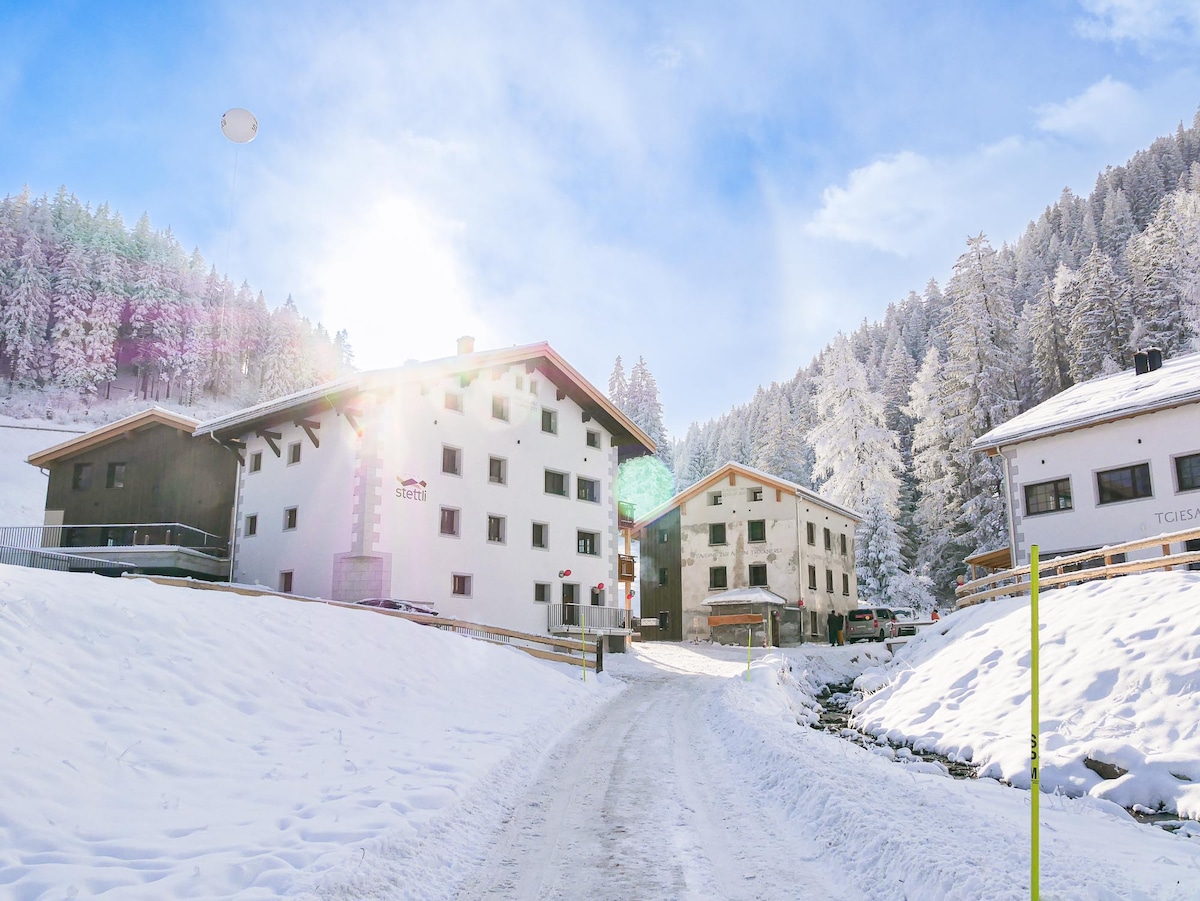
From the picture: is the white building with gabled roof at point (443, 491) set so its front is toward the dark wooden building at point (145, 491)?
no

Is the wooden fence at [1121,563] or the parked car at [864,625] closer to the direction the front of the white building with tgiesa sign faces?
the wooden fence

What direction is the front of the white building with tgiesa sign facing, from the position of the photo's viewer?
facing the viewer and to the left of the viewer

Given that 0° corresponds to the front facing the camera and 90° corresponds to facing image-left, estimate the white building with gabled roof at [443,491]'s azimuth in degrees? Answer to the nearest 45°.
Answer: approximately 315°

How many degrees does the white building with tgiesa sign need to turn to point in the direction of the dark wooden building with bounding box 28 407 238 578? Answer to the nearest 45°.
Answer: approximately 45° to its right

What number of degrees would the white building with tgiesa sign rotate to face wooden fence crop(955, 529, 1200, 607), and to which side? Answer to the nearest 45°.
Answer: approximately 45° to its left

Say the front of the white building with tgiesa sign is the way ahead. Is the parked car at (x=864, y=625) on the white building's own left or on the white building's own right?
on the white building's own right

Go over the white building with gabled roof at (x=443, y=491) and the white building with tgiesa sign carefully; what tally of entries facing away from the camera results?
0

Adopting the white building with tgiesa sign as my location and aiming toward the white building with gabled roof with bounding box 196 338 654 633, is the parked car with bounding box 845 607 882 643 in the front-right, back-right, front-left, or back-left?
front-right
